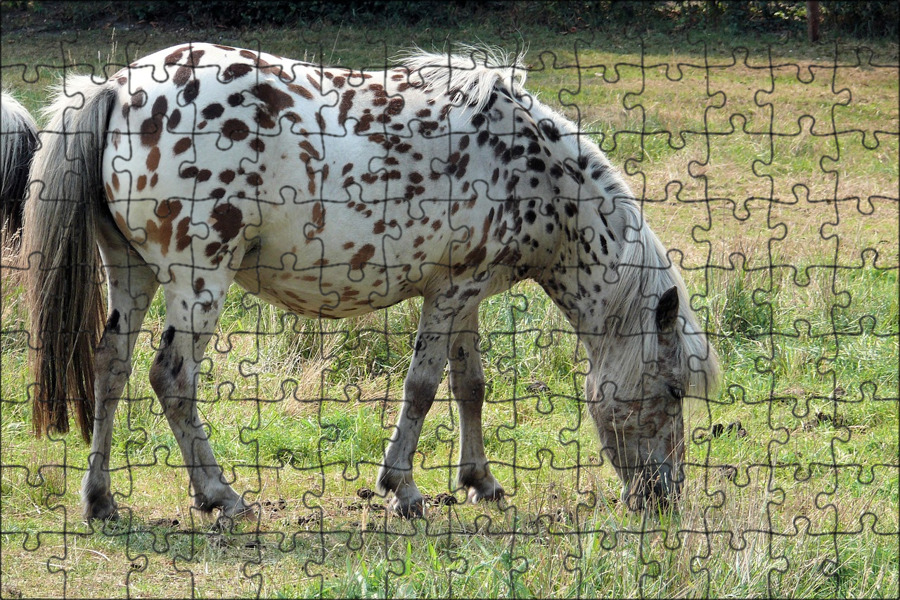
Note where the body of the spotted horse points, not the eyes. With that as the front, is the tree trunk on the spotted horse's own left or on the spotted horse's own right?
on the spotted horse's own left

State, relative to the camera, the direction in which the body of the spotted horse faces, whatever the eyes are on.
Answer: to the viewer's right
